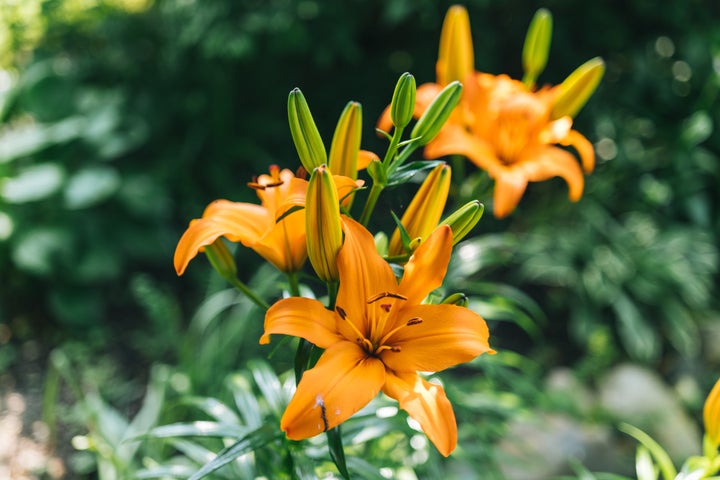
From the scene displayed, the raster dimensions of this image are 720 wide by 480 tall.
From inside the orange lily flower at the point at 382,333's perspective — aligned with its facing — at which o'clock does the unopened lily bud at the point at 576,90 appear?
The unopened lily bud is roughly at 7 o'clock from the orange lily flower.

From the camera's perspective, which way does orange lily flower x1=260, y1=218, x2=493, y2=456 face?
toward the camera

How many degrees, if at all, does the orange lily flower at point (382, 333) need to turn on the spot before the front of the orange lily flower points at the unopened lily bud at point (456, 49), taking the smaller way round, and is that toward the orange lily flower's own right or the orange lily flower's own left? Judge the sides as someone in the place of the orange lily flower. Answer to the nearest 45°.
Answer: approximately 180°
